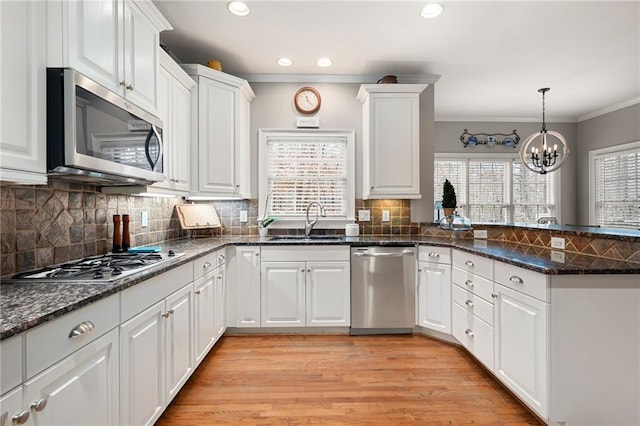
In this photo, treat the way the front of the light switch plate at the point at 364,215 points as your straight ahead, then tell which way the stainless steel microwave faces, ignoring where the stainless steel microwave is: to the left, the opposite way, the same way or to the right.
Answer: to the left

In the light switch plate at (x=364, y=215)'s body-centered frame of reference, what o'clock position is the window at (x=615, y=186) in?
The window is roughly at 8 o'clock from the light switch plate.

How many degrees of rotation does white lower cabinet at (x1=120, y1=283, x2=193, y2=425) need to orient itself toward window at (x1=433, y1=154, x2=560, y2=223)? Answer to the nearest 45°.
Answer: approximately 45° to its left

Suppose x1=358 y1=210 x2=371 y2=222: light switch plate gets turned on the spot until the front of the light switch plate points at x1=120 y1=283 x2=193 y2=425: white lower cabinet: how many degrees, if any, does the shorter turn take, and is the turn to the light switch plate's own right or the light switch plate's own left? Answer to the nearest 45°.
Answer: approximately 45° to the light switch plate's own right

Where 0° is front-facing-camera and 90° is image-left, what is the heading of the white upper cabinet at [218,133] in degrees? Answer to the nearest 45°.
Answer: approximately 315°

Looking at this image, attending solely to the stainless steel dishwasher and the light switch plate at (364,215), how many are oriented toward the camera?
2

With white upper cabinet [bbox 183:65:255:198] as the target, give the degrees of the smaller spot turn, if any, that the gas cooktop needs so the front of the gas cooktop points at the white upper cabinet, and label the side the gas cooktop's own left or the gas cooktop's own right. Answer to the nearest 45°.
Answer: approximately 90° to the gas cooktop's own left

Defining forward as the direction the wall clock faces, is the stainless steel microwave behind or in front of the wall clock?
in front

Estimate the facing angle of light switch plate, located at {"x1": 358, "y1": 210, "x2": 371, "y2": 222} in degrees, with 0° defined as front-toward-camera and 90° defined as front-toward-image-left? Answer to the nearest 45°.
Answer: approximately 0°

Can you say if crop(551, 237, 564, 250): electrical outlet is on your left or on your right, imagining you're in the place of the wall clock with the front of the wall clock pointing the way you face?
on your left
